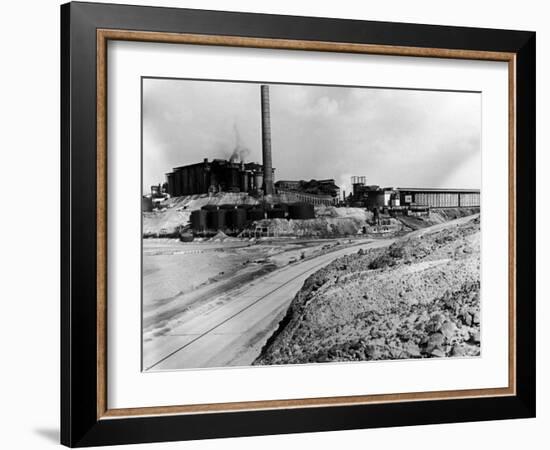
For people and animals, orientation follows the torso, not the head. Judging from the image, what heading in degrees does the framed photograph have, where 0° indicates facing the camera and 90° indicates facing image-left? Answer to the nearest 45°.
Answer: approximately 315°
